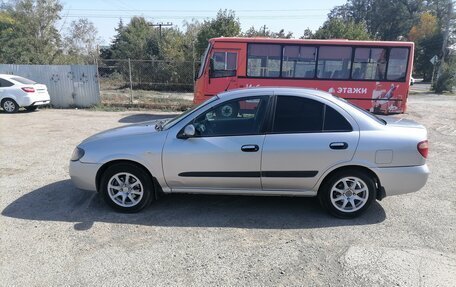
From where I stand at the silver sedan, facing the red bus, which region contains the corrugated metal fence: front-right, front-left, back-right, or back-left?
front-left

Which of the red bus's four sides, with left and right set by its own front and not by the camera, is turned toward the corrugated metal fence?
front

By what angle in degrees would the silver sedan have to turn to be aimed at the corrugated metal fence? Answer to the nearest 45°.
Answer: approximately 45° to its right

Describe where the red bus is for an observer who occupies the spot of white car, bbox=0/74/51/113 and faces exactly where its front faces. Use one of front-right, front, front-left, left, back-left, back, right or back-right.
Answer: back

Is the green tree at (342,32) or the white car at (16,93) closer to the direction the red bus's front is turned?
the white car

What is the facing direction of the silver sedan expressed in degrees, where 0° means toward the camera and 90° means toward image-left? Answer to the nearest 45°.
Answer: approximately 90°

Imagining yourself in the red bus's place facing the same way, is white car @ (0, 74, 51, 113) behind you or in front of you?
in front

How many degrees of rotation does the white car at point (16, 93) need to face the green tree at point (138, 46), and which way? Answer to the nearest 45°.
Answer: approximately 90° to its right

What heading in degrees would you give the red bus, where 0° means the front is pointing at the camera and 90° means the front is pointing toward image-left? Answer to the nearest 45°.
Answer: approximately 90°

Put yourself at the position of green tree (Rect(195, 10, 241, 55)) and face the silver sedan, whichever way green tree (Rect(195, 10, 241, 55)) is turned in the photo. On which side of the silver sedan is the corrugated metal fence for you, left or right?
right

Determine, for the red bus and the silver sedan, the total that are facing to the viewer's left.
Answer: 2

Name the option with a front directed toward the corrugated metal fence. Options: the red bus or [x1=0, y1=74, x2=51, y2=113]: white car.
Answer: the red bus

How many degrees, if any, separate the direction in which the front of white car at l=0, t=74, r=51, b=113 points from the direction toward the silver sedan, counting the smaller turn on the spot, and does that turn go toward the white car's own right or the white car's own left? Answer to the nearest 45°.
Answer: approximately 135° to the white car's own left

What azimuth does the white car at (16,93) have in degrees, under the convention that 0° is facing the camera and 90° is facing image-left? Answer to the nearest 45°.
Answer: approximately 135°

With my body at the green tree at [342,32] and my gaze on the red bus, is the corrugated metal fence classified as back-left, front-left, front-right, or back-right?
front-right

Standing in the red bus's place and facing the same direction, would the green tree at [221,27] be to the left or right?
on its right
